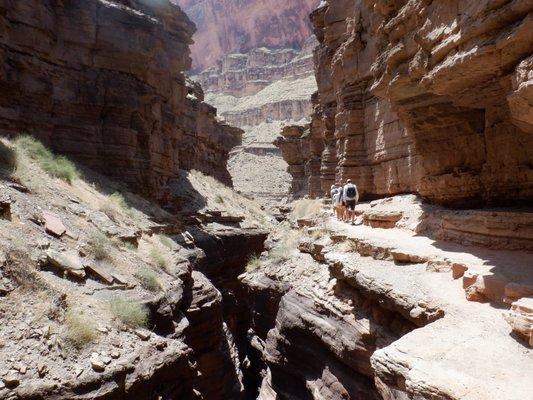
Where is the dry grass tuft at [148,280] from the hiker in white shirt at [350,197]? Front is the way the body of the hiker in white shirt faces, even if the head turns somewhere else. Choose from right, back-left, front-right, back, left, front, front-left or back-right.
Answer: back-left

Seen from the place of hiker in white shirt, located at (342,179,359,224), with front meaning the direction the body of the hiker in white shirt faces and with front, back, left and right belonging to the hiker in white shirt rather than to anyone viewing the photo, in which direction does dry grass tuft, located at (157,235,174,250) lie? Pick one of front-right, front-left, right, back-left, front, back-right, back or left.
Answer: left

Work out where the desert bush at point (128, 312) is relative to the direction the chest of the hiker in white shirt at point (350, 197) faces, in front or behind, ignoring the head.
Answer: behind

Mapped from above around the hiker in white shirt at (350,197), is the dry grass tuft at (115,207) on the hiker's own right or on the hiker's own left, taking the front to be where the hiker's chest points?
on the hiker's own left

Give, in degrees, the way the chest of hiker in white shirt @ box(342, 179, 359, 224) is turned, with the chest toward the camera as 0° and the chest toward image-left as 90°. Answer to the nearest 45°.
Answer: approximately 180°

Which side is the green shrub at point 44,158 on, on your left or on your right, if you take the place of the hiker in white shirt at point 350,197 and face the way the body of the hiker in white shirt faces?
on your left

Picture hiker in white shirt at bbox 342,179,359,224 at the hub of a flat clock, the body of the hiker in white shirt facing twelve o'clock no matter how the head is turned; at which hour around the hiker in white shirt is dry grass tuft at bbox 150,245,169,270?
The dry grass tuft is roughly at 8 o'clock from the hiker in white shirt.

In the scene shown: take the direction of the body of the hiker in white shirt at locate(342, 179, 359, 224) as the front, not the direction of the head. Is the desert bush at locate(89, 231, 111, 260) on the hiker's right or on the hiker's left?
on the hiker's left
